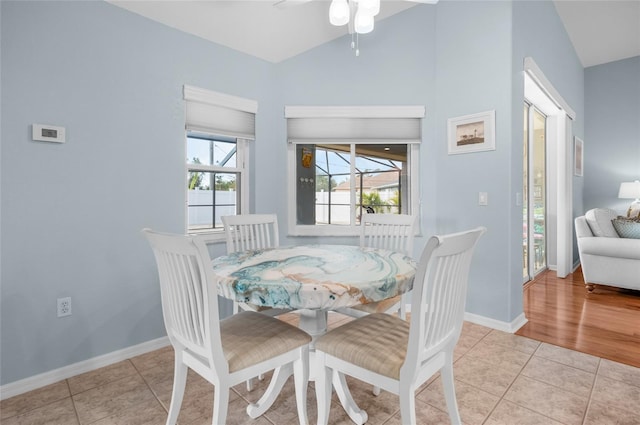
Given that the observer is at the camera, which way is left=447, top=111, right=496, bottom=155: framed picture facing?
facing the viewer and to the left of the viewer

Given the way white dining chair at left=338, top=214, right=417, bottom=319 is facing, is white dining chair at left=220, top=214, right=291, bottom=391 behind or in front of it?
in front

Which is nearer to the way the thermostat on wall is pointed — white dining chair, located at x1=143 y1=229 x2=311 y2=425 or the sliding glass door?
the white dining chair

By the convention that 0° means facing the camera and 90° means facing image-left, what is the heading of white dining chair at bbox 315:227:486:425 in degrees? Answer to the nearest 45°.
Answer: approximately 135°

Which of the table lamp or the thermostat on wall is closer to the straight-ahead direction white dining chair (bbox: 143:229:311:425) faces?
the table lamp

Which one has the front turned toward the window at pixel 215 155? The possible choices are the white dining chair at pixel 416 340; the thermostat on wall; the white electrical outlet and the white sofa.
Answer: the white dining chair

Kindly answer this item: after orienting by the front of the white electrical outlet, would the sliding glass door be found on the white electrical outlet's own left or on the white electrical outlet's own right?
on the white electrical outlet's own left
